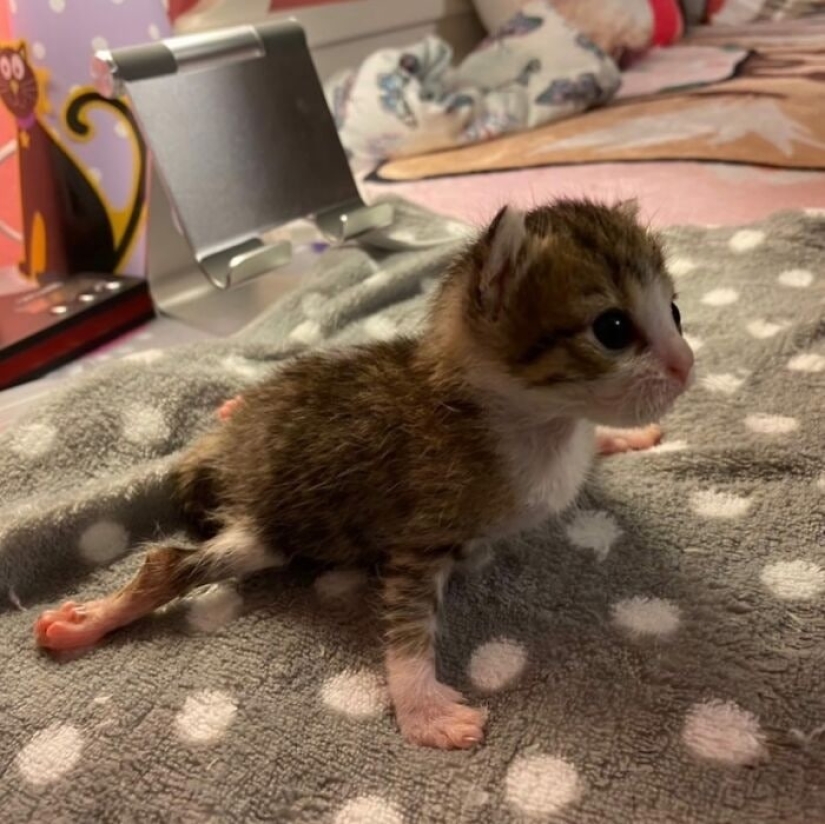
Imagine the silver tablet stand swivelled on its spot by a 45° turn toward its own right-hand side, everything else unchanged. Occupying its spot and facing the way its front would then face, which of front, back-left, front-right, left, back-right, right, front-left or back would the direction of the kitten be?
front

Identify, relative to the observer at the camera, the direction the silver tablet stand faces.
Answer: facing the viewer and to the right of the viewer
